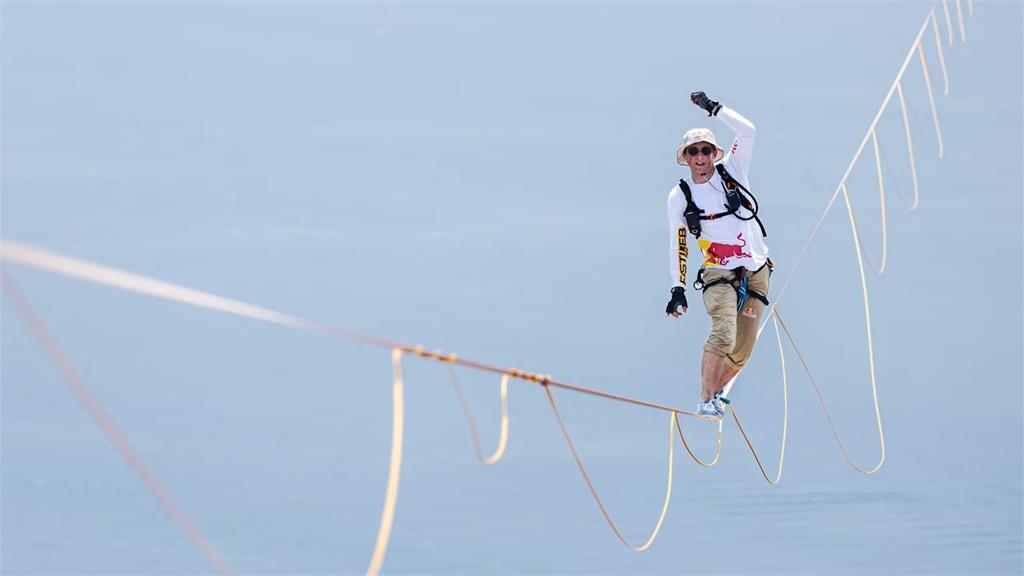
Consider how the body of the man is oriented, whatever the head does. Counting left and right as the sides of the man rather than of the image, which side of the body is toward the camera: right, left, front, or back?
front
